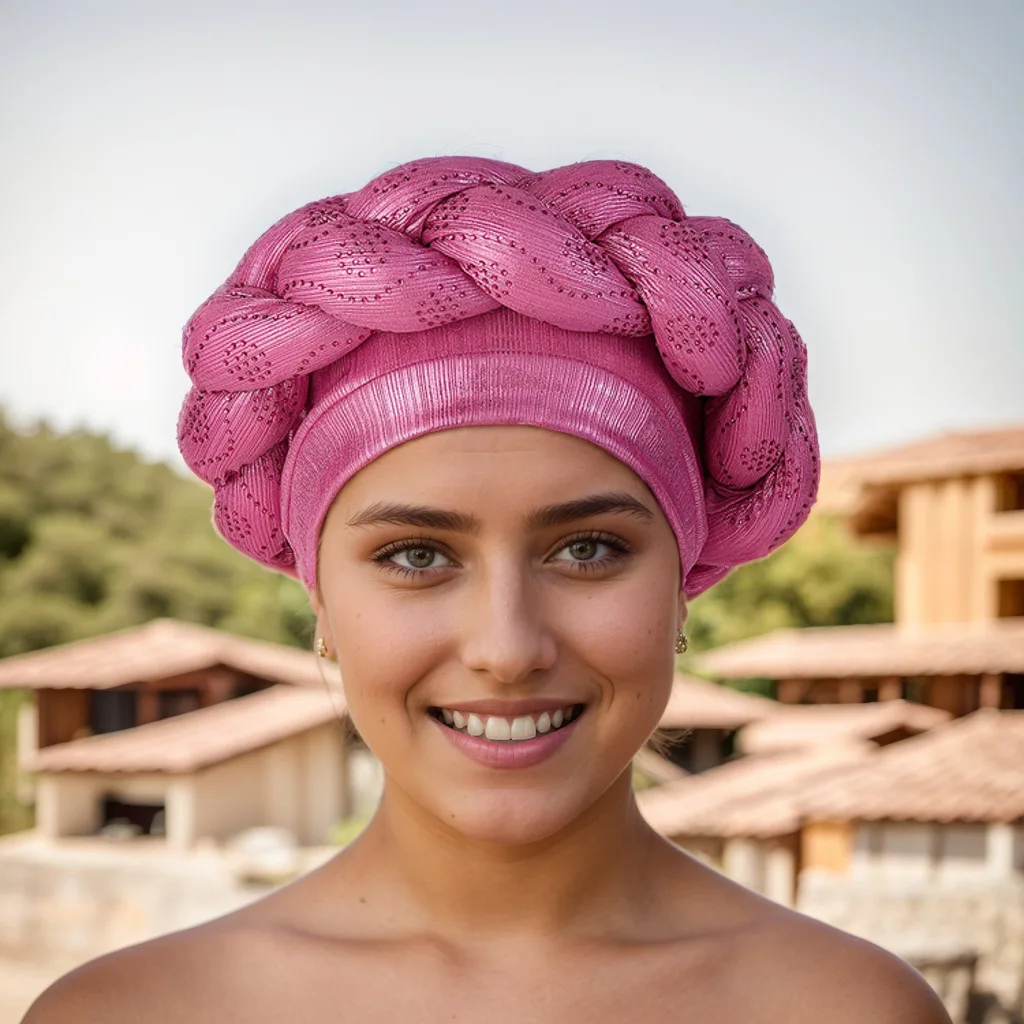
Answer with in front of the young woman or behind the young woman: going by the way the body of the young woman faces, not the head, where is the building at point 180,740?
behind

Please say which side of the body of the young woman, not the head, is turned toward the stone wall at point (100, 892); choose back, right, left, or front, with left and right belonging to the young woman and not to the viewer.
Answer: back

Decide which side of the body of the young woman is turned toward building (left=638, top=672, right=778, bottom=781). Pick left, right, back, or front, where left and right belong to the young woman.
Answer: back

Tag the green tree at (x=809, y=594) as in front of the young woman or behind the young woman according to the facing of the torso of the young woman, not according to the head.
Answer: behind

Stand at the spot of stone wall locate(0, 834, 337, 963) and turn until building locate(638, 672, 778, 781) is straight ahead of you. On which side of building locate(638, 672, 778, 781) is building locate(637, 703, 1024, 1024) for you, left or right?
right

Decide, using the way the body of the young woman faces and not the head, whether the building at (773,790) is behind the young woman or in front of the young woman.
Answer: behind

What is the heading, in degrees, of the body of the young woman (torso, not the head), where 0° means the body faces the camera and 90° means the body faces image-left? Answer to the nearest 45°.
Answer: approximately 0°

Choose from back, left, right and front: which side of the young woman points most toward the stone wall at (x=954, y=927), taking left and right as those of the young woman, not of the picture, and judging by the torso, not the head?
back
